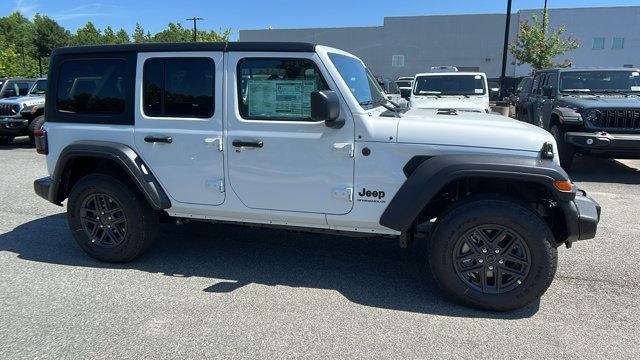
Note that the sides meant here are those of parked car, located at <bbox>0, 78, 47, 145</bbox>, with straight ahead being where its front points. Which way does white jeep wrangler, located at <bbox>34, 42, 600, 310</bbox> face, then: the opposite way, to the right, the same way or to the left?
to the left

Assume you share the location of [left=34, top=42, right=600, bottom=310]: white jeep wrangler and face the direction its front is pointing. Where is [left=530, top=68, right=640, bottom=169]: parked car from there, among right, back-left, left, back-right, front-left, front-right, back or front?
front-left

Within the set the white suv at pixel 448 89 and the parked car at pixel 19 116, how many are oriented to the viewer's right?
0

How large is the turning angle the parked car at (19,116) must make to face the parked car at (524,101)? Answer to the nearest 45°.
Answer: approximately 90° to its left

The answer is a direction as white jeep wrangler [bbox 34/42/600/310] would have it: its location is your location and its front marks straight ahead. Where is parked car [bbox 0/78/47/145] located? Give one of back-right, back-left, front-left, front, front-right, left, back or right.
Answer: back-left

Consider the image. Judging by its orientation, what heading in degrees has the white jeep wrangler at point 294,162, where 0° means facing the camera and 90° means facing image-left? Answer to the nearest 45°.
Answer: approximately 270°

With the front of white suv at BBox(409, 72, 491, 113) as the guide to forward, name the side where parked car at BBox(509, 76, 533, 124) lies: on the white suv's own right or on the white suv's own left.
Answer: on the white suv's own left

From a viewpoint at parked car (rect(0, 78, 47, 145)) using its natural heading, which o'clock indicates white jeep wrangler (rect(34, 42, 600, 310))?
The white jeep wrangler is roughly at 10 o'clock from the parked car.

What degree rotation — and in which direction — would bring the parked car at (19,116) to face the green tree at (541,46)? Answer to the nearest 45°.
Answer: approximately 135° to its left

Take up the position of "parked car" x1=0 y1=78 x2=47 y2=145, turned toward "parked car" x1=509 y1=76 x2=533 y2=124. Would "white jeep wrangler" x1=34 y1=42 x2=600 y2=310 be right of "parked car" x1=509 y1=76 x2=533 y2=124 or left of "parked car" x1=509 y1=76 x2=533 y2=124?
right

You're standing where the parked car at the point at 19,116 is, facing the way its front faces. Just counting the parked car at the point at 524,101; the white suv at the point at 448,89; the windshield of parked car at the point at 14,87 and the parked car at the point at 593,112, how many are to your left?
3

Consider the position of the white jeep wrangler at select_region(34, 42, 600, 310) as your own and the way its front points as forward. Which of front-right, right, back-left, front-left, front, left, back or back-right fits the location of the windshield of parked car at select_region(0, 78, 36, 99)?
back-left

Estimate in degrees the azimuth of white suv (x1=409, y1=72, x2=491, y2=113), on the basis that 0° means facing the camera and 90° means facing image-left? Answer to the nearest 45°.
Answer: approximately 0°

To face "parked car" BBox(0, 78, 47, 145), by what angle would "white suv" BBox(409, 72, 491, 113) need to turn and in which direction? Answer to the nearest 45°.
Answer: approximately 90° to its right

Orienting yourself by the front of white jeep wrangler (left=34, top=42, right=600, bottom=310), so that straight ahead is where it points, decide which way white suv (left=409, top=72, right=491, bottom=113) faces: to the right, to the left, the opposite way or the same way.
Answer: to the right
